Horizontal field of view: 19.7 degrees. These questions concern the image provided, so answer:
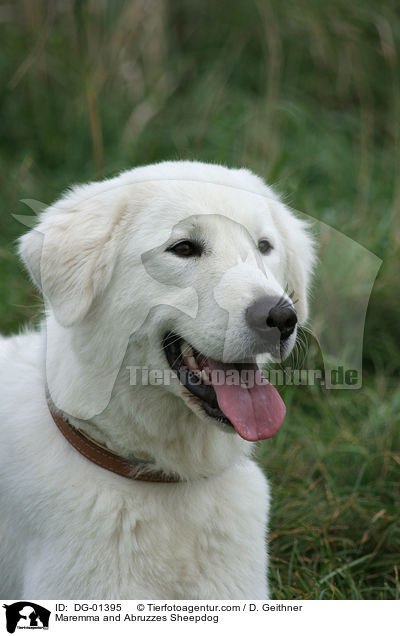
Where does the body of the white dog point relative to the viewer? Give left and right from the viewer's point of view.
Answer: facing the viewer and to the right of the viewer

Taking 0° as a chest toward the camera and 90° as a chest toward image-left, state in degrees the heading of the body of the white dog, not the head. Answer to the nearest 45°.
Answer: approximately 315°
